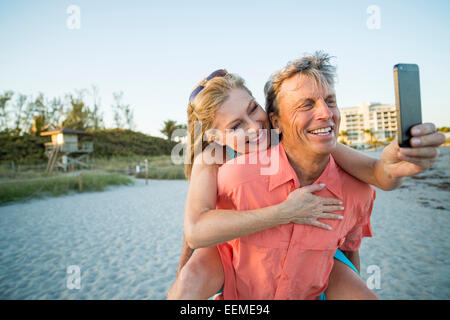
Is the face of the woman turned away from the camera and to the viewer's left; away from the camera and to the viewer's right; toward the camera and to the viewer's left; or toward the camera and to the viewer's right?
toward the camera and to the viewer's right

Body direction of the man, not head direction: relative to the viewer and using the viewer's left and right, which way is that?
facing the viewer and to the right of the viewer

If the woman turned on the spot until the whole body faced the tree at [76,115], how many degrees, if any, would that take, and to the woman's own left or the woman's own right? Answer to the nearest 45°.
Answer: approximately 180°

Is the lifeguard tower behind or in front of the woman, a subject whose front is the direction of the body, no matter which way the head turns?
behind

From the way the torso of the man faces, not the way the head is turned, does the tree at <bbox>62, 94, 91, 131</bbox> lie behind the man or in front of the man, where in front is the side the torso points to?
behind

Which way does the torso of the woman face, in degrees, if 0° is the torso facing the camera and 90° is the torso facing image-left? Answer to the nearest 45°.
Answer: approximately 315°

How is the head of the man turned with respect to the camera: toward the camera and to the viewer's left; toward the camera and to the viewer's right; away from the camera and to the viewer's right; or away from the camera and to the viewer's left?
toward the camera and to the viewer's right

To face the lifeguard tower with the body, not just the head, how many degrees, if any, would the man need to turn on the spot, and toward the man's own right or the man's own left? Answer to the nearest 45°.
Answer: approximately 180°
